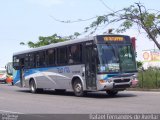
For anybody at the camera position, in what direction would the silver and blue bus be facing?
facing the viewer and to the right of the viewer
